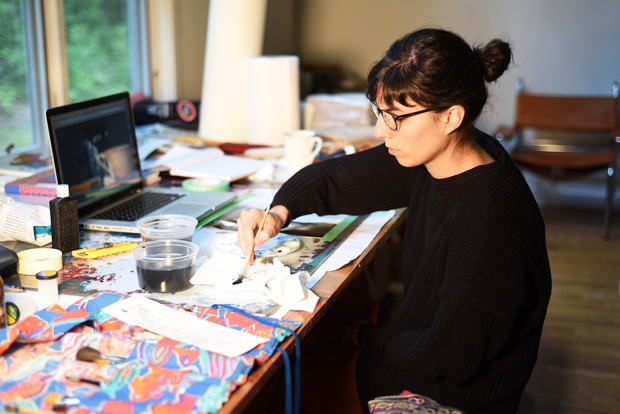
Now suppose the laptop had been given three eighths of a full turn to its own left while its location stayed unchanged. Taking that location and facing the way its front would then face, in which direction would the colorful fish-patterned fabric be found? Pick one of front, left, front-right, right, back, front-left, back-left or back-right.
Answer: back

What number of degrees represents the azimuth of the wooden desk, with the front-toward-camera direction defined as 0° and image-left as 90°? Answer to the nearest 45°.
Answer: approximately 315°

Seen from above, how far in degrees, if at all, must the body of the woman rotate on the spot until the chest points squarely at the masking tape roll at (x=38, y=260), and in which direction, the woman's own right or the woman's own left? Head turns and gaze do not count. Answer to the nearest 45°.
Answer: approximately 45° to the woman's own right

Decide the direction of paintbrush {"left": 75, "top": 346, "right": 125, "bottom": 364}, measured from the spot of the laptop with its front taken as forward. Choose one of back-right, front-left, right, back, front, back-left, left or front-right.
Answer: front-right

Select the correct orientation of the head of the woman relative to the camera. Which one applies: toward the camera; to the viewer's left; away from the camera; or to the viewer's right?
to the viewer's left

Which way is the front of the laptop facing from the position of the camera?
facing the viewer and to the right of the viewer
